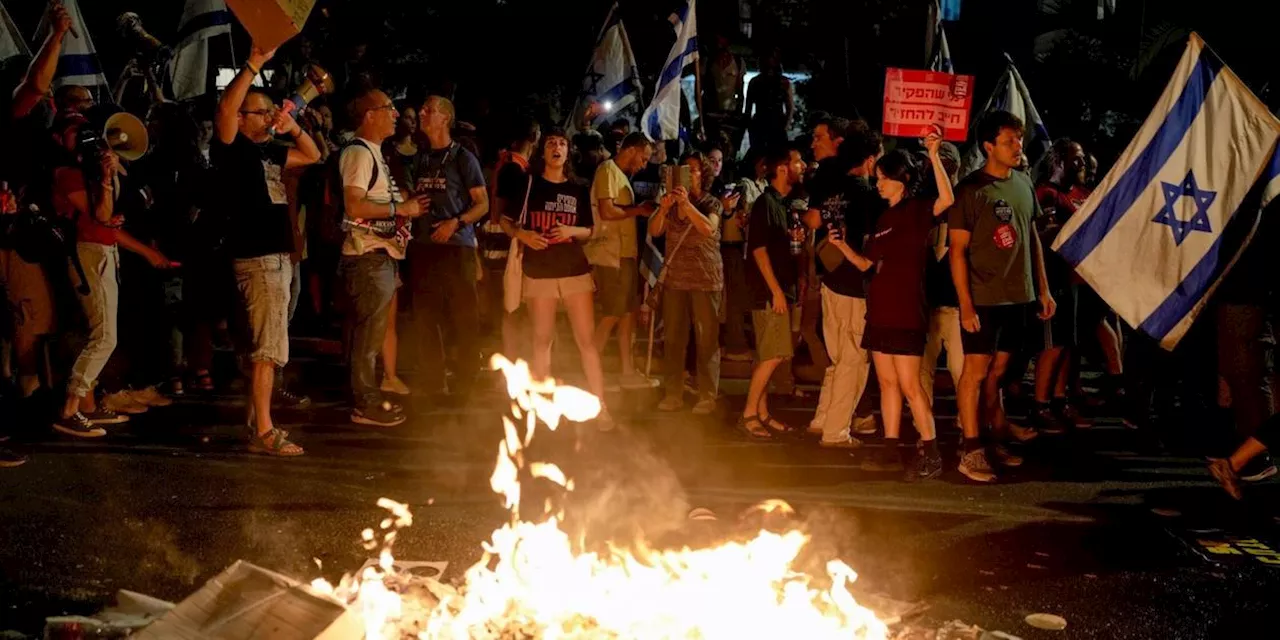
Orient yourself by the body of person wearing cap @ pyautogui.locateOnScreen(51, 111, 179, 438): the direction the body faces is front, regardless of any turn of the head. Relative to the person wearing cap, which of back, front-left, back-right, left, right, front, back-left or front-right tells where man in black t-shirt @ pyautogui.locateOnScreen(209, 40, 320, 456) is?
front-right

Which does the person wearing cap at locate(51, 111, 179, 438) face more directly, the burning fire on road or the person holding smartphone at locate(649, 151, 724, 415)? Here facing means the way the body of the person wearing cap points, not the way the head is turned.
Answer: the person holding smartphone

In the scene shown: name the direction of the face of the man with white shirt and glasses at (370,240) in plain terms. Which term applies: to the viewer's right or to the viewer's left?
to the viewer's right

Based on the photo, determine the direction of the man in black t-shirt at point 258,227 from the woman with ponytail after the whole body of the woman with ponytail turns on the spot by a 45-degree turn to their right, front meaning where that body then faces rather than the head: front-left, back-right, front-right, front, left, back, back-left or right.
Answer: front

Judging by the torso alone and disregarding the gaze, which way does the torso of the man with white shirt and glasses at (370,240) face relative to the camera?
to the viewer's right

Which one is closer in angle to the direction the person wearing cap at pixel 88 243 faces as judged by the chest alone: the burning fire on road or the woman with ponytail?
the woman with ponytail

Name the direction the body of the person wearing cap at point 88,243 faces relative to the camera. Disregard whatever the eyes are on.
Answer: to the viewer's right

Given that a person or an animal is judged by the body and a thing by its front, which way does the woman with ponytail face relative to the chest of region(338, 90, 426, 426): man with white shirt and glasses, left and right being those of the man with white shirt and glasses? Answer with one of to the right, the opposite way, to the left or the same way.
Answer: the opposite way

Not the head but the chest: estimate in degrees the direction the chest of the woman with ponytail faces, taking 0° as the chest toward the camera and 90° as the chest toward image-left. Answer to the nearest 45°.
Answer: approximately 45°

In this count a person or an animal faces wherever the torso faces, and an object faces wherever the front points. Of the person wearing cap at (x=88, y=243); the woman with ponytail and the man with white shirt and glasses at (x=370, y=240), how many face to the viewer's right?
2

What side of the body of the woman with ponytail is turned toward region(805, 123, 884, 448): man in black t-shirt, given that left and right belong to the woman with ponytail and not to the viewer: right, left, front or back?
right

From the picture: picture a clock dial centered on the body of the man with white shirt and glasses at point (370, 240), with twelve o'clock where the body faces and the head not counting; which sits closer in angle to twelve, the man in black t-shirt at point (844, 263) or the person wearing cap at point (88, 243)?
the man in black t-shirt

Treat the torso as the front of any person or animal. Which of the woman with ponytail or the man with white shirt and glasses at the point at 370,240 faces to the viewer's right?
the man with white shirt and glasses
